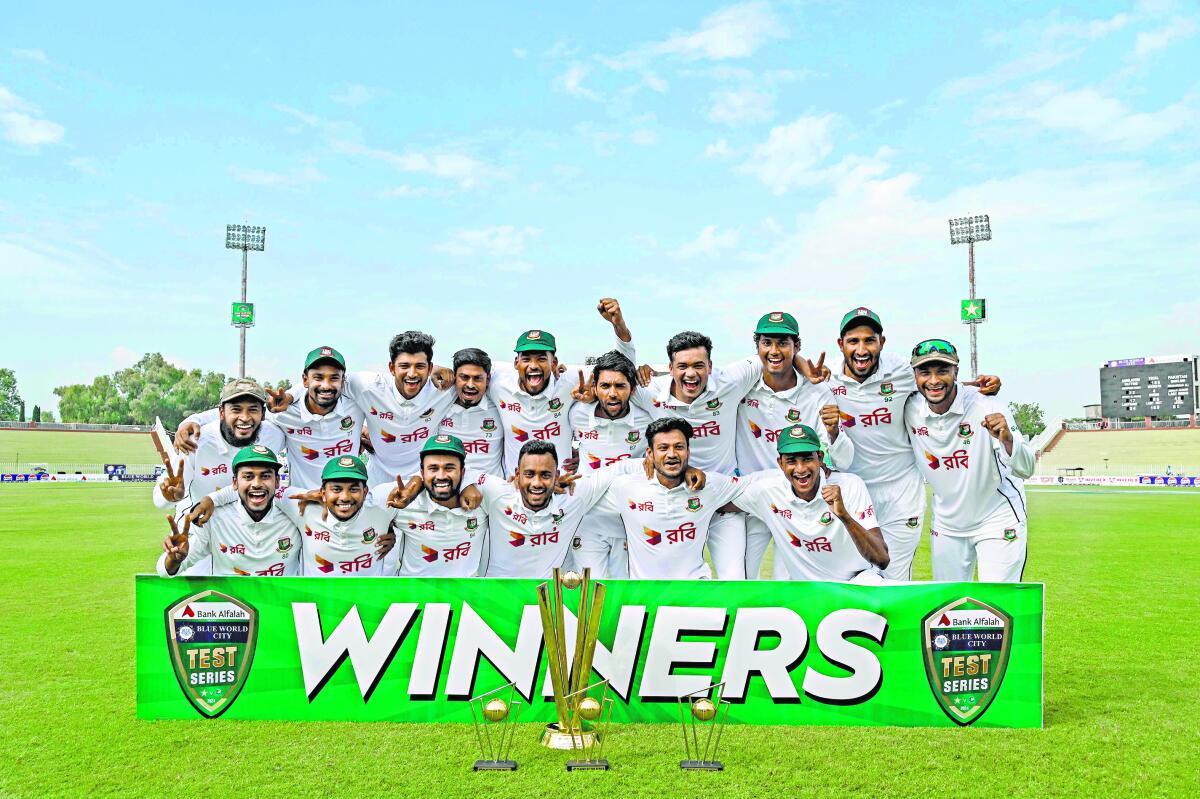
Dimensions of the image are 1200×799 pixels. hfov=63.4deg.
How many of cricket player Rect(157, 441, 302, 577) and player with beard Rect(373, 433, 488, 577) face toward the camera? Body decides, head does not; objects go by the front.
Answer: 2

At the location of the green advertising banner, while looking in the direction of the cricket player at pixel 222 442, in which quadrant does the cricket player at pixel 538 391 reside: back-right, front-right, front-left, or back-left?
front-right

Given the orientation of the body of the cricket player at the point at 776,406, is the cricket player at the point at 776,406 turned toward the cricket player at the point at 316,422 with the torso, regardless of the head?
no

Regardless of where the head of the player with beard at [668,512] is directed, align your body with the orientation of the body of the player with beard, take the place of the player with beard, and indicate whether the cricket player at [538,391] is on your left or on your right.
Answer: on your right

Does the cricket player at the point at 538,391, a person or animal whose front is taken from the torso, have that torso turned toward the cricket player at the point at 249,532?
no

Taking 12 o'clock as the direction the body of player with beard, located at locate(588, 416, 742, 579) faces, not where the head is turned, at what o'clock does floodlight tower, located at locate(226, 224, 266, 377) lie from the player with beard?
The floodlight tower is roughly at 5 o'clock from the player with beard.

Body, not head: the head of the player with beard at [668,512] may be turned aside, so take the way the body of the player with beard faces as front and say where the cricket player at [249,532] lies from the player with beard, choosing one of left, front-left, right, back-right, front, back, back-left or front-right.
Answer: right

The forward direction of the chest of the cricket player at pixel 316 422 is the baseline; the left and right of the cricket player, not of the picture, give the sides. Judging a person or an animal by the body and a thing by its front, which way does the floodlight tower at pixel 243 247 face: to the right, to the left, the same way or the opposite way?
the same way

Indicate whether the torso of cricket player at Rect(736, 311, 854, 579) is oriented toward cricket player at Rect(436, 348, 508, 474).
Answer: no

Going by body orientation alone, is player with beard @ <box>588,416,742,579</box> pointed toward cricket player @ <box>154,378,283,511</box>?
no

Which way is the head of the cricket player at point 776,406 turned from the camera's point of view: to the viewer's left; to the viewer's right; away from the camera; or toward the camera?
toward the camera

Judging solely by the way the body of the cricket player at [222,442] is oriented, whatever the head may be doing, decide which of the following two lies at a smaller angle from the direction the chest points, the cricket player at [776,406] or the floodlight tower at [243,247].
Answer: the cricket player

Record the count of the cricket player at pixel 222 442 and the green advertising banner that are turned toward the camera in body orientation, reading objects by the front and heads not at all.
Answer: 2

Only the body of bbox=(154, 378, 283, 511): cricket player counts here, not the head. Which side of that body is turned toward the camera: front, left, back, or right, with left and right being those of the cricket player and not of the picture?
front

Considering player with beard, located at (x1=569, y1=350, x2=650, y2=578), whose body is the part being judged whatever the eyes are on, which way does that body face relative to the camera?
toward the camera

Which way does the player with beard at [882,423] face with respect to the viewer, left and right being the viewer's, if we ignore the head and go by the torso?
facing the viewer

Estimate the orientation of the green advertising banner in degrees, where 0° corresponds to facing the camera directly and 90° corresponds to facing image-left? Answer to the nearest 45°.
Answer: approximately 0°

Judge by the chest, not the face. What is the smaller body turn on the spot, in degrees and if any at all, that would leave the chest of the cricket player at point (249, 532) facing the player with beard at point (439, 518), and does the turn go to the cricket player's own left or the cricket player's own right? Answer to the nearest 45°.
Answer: approximately 45° to the cricket player's own left

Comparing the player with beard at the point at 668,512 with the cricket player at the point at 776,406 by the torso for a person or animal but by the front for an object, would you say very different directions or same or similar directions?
same or similar directions

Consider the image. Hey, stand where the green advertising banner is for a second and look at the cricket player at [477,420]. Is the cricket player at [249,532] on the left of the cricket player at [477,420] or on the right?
left

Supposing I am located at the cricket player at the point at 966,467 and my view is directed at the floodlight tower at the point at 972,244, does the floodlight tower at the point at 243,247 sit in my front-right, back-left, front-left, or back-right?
front-left

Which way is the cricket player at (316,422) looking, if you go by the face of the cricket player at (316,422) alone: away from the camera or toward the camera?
toward the camera
